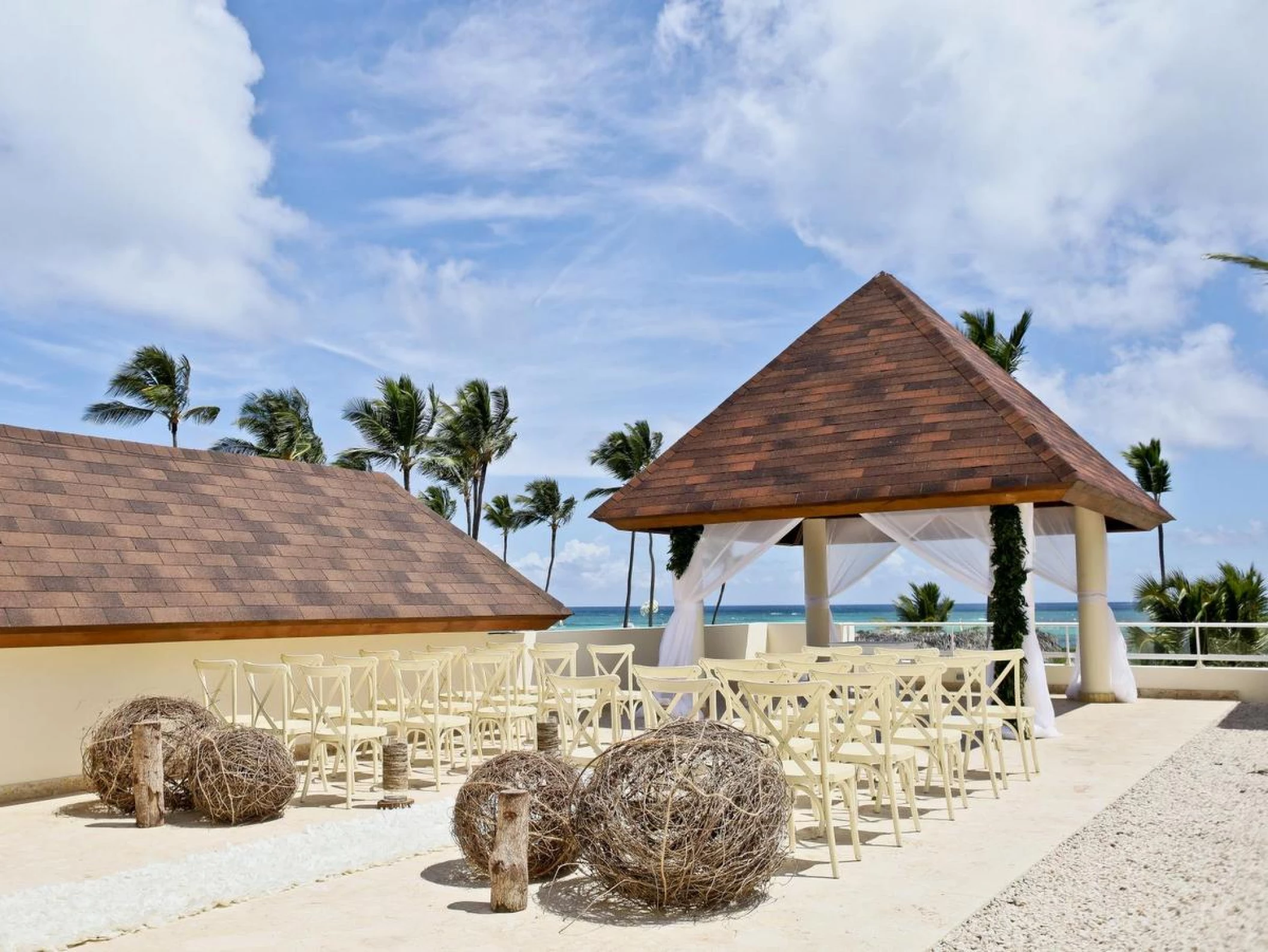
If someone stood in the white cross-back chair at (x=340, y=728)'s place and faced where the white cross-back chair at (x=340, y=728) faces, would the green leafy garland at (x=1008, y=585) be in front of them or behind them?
in front

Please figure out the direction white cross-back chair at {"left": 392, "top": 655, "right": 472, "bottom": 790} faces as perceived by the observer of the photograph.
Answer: facing away from the viewer and to the right of the viewer

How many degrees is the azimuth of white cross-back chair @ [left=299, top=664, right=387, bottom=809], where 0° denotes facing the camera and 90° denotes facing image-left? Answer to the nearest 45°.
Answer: approximately 225°

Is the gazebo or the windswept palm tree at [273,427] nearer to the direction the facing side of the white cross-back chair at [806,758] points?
the gazebo

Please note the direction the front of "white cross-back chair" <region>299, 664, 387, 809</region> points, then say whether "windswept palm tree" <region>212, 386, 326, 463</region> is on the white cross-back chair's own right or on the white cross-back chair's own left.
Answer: on the white cross-back chair's own left

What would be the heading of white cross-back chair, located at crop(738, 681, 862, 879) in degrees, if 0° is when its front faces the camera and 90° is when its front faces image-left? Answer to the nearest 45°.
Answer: approximately 225°
